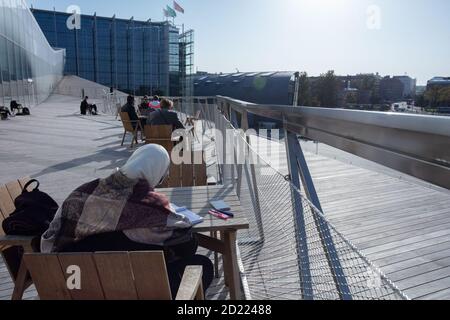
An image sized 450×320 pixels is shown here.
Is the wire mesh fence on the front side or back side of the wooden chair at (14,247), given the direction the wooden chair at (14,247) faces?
on the front side

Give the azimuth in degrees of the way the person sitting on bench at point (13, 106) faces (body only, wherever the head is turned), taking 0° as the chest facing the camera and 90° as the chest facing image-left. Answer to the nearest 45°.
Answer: approximately 270°

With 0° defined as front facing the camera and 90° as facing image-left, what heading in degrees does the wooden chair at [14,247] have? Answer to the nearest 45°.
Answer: approximately 315°

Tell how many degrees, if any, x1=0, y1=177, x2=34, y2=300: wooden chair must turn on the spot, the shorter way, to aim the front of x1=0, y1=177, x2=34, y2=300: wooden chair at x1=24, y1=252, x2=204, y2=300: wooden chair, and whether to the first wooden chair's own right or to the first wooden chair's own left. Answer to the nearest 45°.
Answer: approximately 45° to the first wooden chair's own right

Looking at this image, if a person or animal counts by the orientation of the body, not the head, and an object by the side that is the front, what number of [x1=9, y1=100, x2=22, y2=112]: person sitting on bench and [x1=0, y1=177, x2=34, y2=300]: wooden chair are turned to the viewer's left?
0

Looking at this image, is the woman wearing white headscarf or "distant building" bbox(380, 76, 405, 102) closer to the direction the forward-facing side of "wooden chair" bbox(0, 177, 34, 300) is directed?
the woman wearing white headscarf

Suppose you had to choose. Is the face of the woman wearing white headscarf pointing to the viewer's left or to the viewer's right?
to the viewer's right
